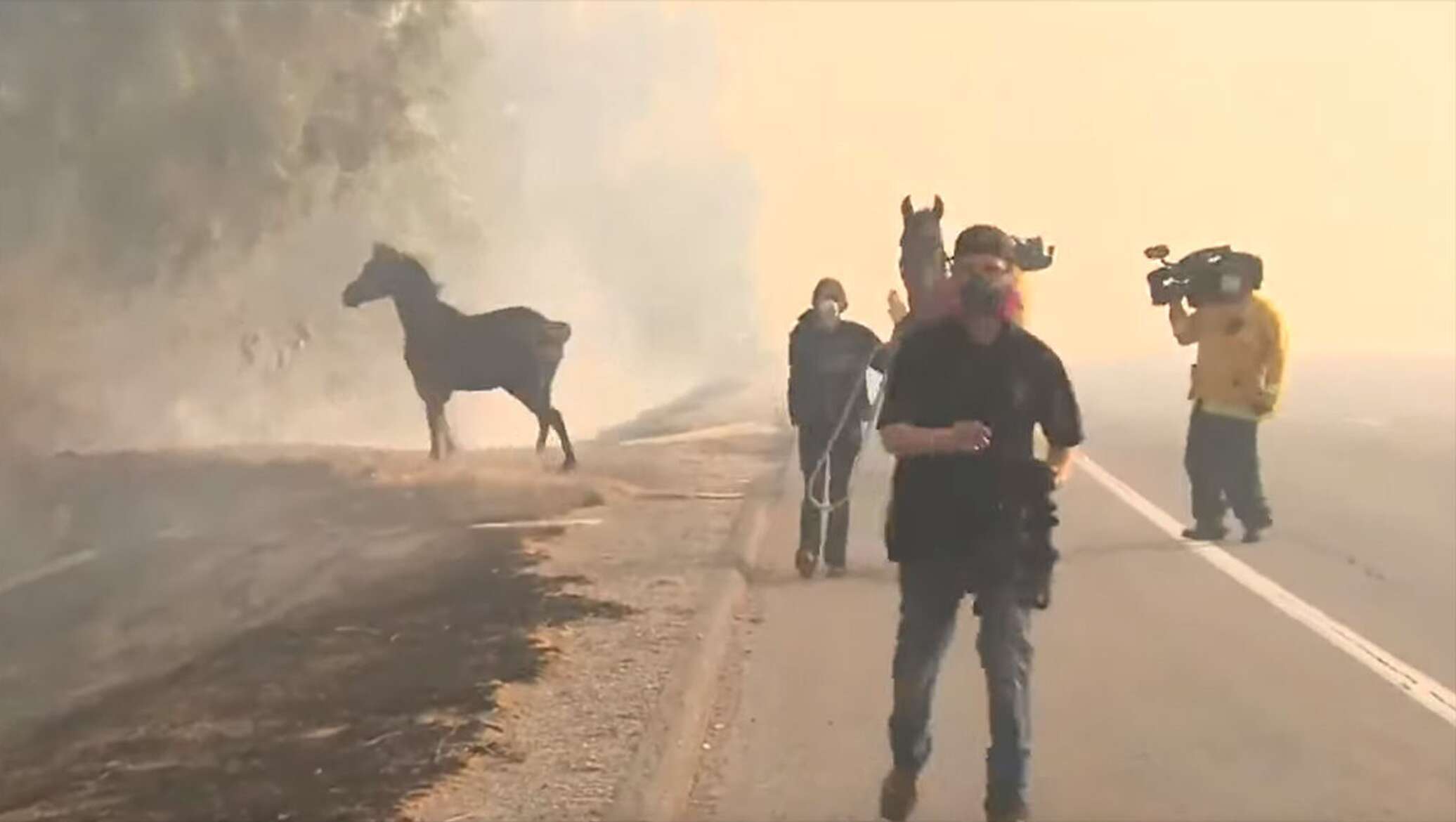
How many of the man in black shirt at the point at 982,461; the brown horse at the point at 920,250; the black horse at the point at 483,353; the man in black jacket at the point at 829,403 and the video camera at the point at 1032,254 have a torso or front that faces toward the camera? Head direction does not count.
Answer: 3

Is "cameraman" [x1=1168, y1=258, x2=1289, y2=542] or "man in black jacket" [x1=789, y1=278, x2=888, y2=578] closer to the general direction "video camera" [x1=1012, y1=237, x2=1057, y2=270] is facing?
the cameraman

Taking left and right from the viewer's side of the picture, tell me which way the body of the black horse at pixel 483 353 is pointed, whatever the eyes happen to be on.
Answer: facing to the left of the viewer

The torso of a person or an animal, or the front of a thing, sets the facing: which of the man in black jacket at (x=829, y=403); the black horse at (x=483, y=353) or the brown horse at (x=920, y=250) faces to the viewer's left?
the black horse at (x=483, y=353)

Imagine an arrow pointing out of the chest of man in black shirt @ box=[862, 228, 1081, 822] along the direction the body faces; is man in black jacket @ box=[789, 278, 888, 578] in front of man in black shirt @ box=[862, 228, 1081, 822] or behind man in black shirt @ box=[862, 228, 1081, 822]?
behind

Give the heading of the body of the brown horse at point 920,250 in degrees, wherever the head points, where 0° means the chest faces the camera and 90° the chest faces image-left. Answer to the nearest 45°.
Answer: approximately 0°

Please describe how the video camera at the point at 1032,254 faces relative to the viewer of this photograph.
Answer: facing to the right of the viewer

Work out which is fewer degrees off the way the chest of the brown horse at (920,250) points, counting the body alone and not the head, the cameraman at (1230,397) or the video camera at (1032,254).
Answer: the video camera

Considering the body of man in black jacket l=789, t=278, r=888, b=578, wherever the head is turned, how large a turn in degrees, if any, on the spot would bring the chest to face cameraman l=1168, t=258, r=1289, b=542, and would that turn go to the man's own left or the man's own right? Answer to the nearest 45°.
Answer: approximately 90° to the man's own left
